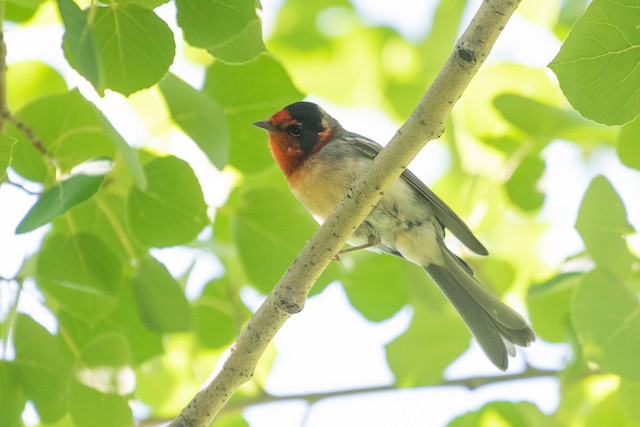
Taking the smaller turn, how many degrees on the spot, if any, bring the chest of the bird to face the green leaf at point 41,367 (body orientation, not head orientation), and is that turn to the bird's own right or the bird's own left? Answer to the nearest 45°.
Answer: approximately 45° to the bird's own right

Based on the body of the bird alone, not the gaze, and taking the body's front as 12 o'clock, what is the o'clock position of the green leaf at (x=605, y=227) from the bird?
The green leaf is roughly at 8 o'clock from the bird.

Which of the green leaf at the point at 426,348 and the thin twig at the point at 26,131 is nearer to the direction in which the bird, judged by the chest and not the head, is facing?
the thin twig

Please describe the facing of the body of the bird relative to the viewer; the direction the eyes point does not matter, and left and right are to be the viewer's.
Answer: facing to the left of the viewer

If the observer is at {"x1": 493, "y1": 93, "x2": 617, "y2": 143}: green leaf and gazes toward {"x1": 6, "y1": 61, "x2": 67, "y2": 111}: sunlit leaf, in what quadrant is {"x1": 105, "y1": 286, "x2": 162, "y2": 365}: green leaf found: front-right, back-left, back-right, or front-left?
front-left
